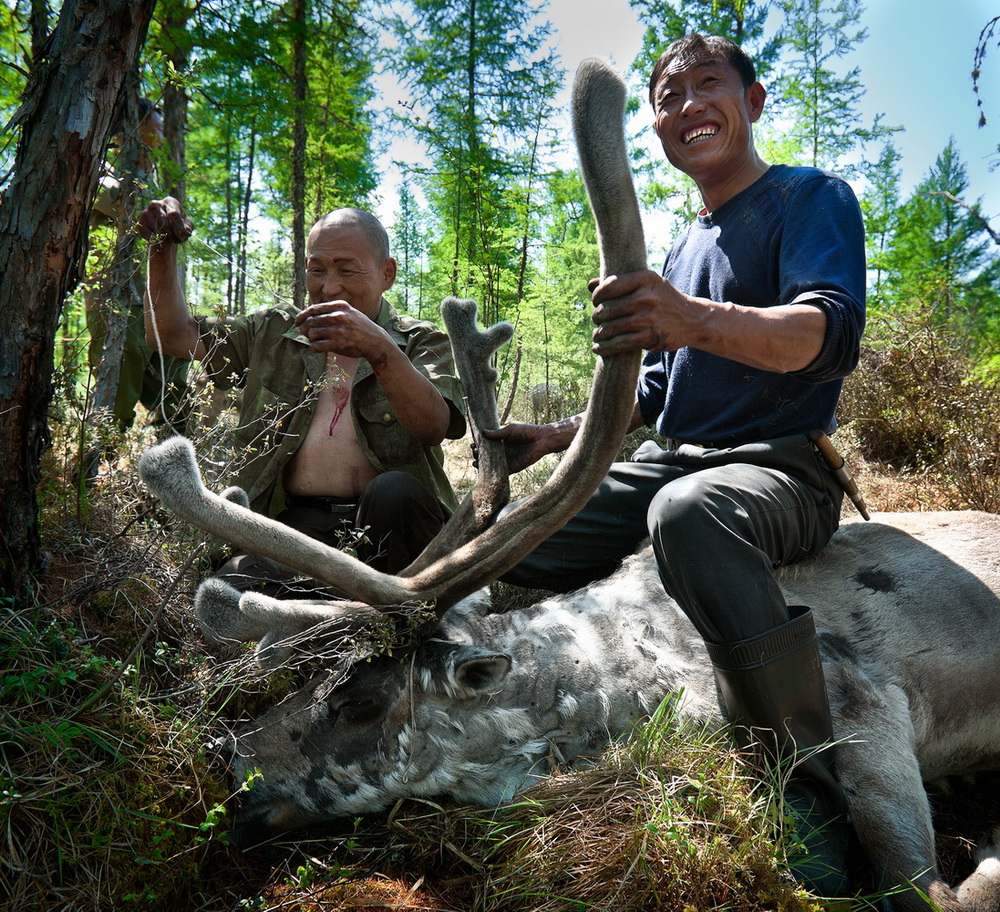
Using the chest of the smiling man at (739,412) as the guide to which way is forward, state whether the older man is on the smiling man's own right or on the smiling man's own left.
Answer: on the smiling man's own right

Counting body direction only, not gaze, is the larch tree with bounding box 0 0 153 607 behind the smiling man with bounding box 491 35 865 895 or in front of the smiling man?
in front

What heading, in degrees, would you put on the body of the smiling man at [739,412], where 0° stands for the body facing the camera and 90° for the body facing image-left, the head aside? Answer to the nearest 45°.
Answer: approximately 45°

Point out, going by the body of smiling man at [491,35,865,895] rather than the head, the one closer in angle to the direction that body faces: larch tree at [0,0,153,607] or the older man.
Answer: the larch tree
